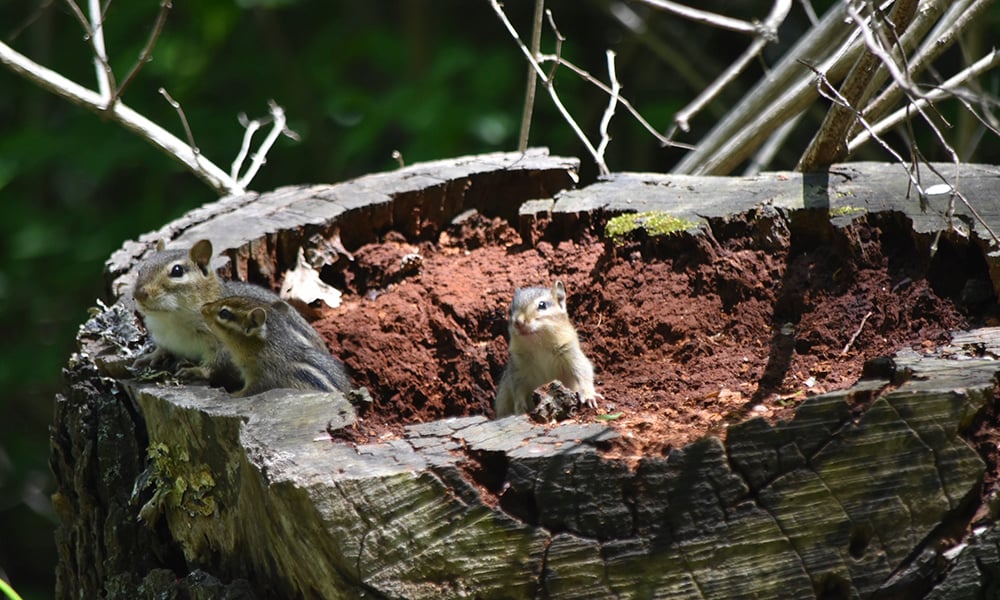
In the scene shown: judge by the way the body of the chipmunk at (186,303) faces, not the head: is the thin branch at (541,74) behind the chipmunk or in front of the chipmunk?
behind

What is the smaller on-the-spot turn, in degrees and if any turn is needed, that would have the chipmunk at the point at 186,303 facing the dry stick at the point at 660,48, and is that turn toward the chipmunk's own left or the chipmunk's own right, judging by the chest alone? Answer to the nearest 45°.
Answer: approximately 180°

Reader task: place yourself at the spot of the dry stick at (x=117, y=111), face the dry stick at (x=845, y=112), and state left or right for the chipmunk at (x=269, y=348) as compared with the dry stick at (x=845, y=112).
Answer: right

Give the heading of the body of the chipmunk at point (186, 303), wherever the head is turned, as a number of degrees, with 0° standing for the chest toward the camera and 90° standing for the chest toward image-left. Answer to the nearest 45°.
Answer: approximately 45°
